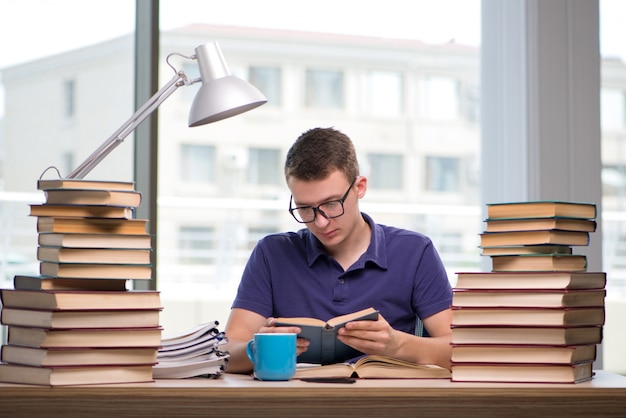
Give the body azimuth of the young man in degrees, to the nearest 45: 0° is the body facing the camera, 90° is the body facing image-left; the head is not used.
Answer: approximately 0°

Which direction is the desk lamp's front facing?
to the viewer's right

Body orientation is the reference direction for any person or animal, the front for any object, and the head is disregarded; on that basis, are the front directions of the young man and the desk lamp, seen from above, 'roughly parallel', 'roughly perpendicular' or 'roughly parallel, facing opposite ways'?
roughly perpendicular

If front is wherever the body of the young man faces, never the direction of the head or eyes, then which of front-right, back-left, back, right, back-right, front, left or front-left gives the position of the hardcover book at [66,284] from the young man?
front-right

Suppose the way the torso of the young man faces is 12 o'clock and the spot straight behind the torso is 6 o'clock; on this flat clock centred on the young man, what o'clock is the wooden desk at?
The wooden desk is roughly at 12 o'clock from the young man.

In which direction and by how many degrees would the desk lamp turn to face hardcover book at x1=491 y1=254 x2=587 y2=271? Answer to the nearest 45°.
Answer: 0° — it already faces it

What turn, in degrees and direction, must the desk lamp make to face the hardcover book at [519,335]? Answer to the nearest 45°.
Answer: approximately 45° to its right

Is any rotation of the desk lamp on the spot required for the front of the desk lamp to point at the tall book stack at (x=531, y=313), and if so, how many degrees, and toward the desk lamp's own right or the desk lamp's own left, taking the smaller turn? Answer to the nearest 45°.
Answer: approximately 45° to the desk lamp's own right
